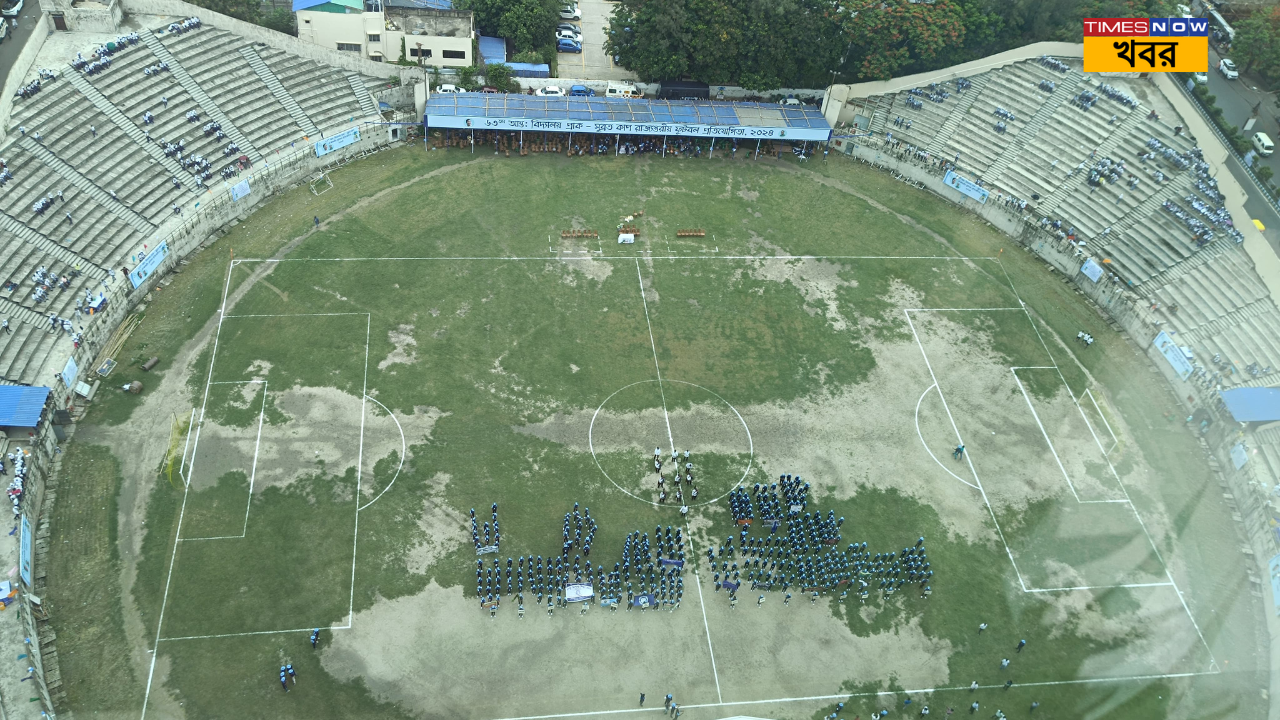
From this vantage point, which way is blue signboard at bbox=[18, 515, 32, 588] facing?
to the viewer's right
